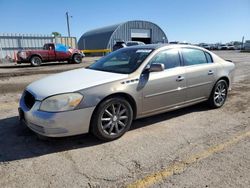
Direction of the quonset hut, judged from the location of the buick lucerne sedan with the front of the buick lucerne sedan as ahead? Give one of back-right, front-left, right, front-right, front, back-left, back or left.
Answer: back-right

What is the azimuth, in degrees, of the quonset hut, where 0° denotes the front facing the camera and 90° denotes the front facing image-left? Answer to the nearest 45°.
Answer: approximately 315°

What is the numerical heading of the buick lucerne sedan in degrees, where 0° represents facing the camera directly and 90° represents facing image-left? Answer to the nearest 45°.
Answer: approximately 45°

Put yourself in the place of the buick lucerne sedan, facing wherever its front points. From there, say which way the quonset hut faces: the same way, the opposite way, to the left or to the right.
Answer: to the left

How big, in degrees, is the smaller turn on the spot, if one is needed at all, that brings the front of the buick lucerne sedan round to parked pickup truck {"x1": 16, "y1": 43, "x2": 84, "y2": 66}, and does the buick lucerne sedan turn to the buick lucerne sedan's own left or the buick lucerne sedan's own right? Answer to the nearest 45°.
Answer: approximately 135° to the buick lucerne sedan's own right

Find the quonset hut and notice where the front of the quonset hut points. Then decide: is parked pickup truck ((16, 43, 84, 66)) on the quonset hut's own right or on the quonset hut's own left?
on the quonset hut's own right

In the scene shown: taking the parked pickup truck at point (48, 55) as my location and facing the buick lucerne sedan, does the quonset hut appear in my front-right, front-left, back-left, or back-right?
back-left
